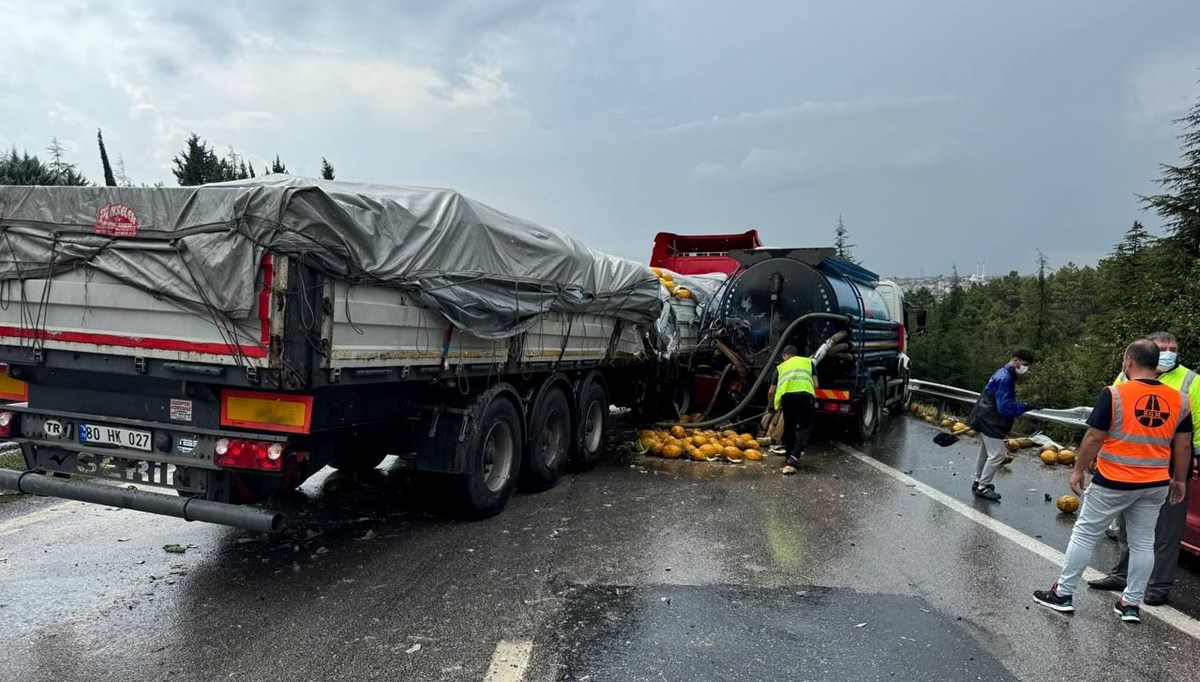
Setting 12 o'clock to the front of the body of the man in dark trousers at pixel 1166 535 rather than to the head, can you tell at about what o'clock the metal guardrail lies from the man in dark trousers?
The metal guardrail is roughly at 4 o'clock from the man in dark trousers.

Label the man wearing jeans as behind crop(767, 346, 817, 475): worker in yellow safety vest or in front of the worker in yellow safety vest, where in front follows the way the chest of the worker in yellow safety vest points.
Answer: behind
